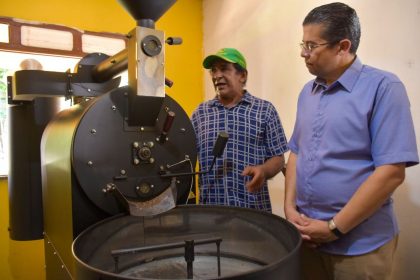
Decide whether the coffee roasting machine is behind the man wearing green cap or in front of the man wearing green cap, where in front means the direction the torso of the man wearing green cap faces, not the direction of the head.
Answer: in front

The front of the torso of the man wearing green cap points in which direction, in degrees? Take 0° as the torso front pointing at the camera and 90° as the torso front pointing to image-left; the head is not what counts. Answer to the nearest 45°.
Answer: approximately 45°

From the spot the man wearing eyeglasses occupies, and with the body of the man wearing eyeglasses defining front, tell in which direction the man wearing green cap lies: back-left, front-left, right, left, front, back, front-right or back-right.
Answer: right

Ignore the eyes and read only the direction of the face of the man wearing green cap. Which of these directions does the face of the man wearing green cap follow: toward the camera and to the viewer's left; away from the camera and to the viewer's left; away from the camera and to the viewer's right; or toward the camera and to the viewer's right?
toward the camera and to the viewer's left

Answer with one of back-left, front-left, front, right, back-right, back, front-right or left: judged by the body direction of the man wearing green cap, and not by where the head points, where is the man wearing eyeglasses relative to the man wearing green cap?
left

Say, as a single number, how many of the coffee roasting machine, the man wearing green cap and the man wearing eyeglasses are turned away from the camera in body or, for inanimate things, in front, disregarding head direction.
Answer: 0

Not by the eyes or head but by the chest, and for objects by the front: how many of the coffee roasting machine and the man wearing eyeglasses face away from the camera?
0

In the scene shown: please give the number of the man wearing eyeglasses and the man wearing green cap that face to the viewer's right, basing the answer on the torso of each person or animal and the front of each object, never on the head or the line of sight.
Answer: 0

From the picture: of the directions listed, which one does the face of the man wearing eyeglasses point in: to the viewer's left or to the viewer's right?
to the viewer's left

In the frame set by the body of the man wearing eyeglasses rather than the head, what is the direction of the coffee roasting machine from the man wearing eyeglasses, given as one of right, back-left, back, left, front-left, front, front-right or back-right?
front
